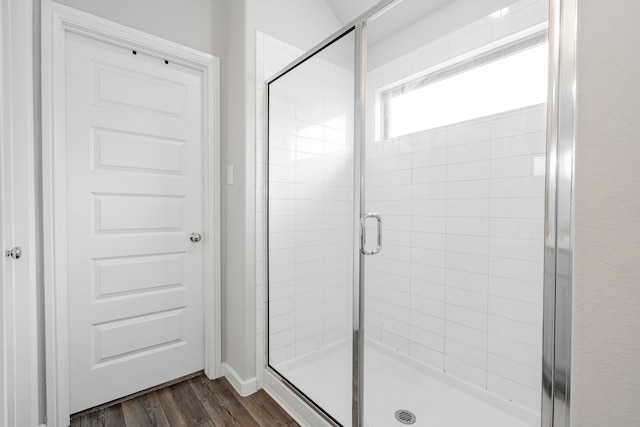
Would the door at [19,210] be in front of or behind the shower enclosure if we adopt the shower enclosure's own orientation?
in front

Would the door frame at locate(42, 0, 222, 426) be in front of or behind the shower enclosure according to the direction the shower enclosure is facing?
in front

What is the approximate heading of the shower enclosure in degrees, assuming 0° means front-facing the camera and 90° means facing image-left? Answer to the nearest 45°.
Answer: approximately 45°

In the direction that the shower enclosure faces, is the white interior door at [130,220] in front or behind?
in front
